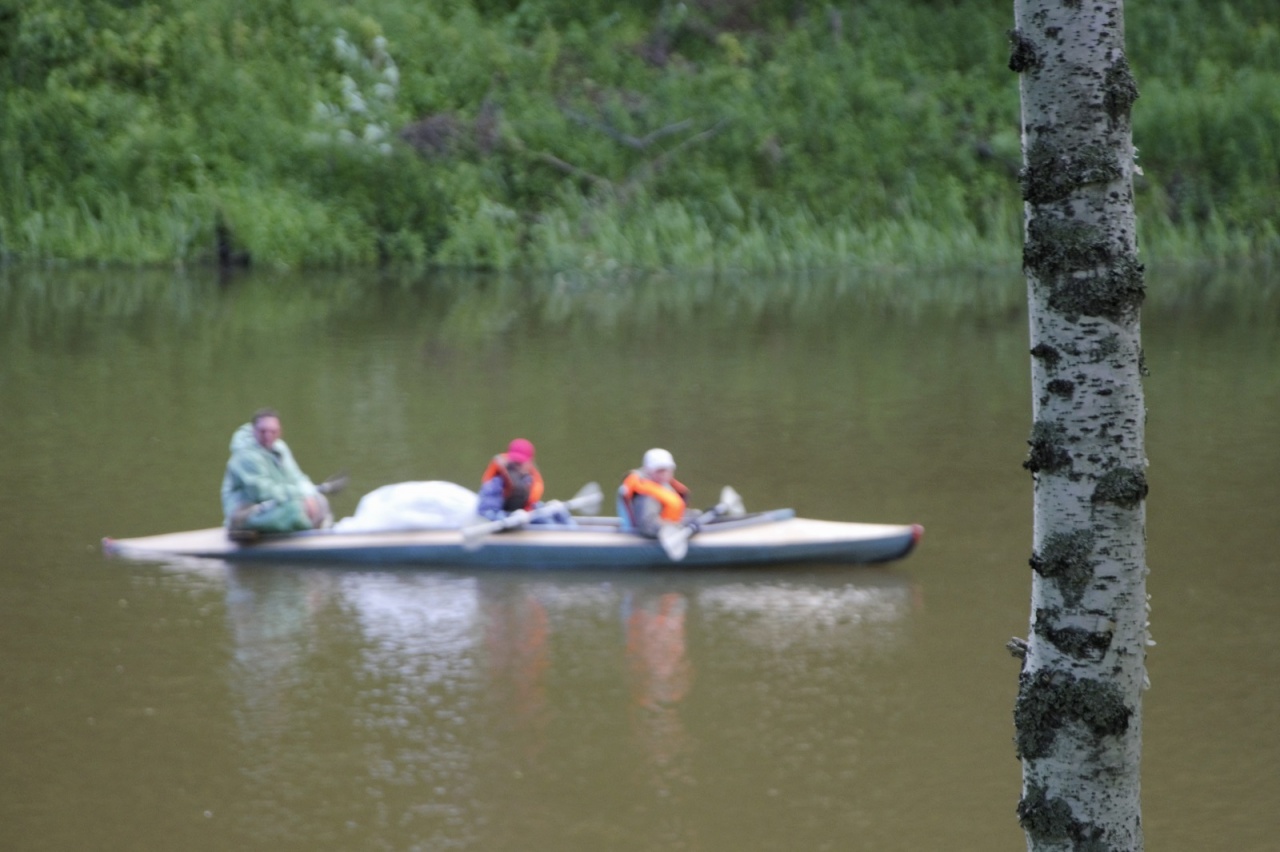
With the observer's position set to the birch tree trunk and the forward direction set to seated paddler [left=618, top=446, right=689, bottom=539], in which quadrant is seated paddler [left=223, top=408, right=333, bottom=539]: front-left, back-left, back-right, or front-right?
front-left

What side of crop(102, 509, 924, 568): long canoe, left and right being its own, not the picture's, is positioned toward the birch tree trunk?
right

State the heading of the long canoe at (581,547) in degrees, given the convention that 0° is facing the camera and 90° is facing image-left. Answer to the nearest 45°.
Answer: approximately 270°
